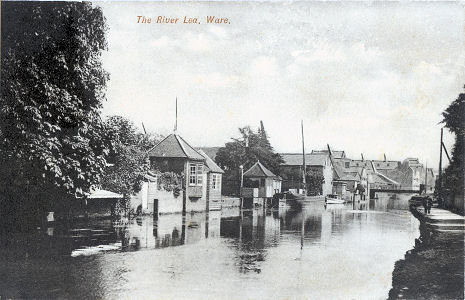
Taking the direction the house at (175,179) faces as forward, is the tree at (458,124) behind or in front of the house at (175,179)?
in front

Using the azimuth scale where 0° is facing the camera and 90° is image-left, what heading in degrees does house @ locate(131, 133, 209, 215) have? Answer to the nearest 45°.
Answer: approximately 315°

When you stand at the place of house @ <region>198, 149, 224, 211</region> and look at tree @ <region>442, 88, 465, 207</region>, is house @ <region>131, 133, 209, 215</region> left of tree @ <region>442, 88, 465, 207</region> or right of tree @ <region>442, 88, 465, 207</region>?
right

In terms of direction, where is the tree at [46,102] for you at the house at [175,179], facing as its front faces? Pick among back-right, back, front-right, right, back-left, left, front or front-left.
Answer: front-right

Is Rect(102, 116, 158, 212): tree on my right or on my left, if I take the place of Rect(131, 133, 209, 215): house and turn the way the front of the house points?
on my right

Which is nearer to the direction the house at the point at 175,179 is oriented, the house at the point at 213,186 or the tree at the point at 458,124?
the tree

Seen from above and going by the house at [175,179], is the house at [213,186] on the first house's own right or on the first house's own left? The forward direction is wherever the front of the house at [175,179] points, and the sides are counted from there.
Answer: on the first house's own left
